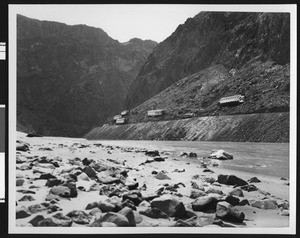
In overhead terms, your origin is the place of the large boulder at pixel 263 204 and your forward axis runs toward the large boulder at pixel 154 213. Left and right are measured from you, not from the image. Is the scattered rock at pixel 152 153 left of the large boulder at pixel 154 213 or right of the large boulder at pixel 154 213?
right
